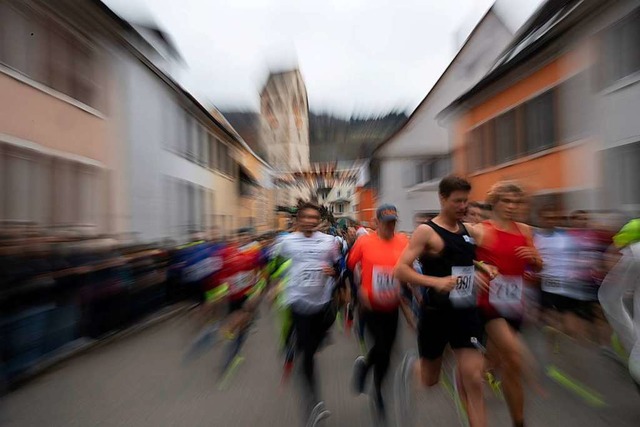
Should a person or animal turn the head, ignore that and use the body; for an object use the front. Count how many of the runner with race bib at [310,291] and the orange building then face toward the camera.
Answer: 1

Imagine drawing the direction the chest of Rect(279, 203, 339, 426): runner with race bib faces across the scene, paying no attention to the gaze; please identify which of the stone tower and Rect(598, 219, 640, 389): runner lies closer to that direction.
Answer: the runner

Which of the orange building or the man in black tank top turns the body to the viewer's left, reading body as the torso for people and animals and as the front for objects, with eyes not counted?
the orange building

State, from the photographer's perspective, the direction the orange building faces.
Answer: facing to the left of the viewer
